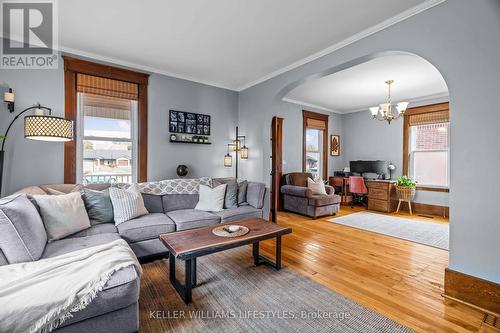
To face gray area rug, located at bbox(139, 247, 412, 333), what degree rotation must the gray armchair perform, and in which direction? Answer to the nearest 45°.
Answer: approximately 45° to its right

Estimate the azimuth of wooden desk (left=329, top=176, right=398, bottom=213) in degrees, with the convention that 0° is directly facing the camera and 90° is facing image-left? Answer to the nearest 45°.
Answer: approximately 45°

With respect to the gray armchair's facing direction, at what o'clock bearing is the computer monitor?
The computer monitor is roughly at 9 o'clock from the gray armchair.

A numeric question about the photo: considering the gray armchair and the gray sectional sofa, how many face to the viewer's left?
0

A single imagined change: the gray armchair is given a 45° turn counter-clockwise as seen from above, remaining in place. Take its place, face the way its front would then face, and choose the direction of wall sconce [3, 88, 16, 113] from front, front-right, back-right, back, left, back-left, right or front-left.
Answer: back-right

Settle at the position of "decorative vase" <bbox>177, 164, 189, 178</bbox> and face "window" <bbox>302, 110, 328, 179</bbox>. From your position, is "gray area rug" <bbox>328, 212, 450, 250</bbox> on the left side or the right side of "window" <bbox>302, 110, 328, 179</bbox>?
right

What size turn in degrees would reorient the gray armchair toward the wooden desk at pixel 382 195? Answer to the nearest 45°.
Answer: approximately 90° to its left

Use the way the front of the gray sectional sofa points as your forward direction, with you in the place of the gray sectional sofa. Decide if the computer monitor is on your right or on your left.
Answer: on your left

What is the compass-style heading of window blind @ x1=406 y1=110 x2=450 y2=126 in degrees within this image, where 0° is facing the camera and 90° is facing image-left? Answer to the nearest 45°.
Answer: approximately 45°

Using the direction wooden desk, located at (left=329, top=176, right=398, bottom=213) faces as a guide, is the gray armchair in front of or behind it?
in front

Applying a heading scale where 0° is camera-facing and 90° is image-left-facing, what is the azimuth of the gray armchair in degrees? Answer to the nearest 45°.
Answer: approximately 315°

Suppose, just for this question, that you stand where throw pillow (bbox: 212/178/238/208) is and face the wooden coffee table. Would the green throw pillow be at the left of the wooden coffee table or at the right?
right

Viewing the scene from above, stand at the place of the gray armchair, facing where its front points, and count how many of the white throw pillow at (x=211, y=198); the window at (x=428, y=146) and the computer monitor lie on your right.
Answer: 1

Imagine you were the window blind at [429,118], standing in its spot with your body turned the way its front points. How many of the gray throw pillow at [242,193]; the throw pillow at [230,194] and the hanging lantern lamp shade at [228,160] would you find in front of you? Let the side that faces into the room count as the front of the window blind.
3

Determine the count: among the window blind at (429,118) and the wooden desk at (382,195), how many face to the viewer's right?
0
